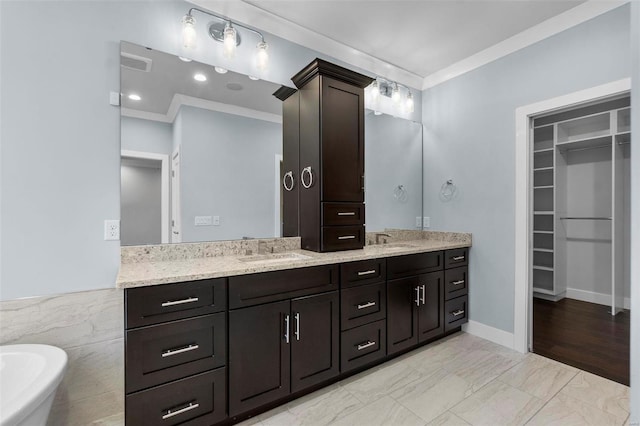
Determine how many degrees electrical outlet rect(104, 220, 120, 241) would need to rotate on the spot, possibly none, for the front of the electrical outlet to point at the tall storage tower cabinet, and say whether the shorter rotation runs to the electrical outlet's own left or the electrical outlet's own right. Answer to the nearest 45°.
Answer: approximately 90° to the electrical outlet's own left

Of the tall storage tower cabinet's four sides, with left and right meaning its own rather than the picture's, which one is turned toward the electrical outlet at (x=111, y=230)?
right

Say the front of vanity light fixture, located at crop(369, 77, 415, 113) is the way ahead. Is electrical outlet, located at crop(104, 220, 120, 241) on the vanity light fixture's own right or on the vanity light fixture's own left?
on the vanity light fixture's own right

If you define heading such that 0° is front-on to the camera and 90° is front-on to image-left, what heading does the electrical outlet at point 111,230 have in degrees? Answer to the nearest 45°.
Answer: approximately 0°
